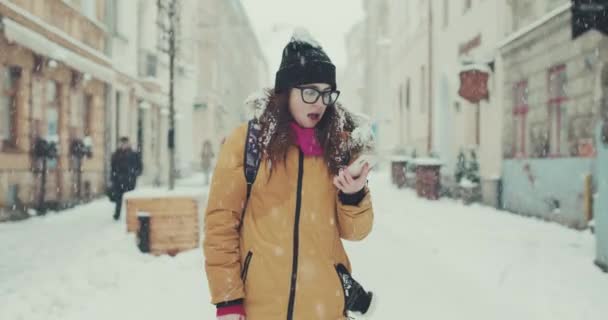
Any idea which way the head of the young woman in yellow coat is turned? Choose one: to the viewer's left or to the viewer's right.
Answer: to the viewer's right

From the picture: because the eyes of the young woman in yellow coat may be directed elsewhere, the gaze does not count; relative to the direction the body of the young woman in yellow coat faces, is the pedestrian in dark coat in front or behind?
behind

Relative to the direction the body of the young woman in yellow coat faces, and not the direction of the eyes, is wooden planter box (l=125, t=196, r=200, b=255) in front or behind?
behind

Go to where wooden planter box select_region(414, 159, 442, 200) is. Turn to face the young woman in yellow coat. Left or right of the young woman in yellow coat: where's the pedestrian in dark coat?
right

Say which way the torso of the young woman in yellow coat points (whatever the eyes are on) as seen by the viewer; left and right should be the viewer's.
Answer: facing the viewer

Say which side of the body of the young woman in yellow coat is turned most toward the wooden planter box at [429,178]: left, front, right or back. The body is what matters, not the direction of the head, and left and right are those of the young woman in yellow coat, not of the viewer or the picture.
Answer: back
